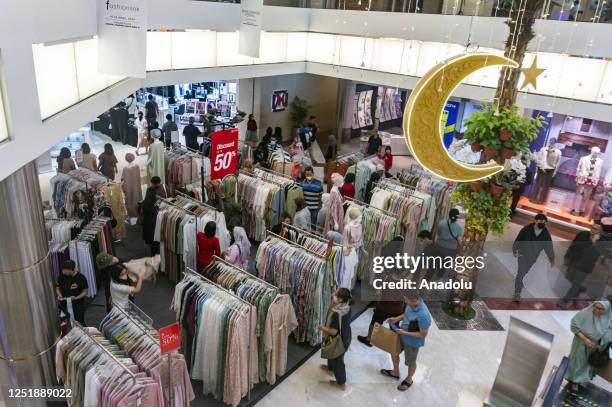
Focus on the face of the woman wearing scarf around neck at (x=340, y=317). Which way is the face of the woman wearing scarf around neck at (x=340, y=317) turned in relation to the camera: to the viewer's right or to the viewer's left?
to the viewer's left

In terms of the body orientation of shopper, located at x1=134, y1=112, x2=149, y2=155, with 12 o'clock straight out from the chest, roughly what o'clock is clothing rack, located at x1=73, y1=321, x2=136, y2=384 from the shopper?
The clothing rack is roughly at 12 o'clock from the shopper.

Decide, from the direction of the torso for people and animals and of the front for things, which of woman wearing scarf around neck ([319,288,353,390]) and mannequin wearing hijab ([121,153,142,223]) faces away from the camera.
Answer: mannequin wearing hijab ([121,153,142,223])

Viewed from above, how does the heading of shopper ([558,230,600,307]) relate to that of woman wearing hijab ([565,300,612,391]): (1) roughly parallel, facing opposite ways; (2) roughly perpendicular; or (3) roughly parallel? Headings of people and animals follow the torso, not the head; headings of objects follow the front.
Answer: roughly perpendicular
